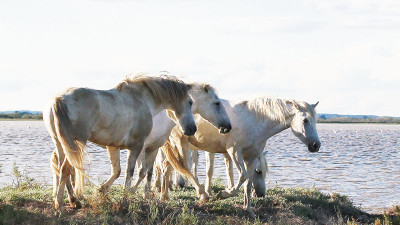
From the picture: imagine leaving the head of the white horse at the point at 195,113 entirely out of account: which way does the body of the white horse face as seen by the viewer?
to the viewer's right

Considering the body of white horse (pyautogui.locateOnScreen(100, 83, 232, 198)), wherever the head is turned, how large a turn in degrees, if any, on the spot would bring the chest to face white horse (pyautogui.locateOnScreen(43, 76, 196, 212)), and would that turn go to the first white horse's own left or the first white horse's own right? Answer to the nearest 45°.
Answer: approximately 135° to the first white horse's own right

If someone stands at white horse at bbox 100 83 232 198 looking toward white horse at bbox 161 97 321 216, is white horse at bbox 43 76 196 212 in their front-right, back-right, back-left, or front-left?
back-right

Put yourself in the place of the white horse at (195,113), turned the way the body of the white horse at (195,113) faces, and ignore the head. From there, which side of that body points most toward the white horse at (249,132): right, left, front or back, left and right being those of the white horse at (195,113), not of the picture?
front
